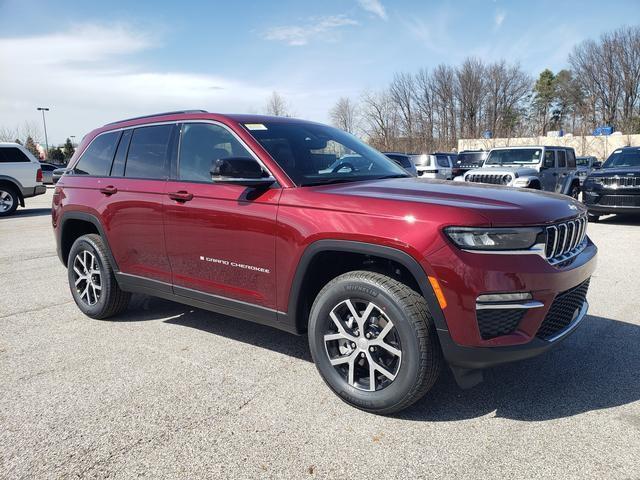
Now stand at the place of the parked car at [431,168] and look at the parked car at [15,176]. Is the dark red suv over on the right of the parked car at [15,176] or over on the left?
left

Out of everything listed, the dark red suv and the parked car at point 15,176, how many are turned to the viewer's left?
1

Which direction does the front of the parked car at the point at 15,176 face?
to the viewer's left

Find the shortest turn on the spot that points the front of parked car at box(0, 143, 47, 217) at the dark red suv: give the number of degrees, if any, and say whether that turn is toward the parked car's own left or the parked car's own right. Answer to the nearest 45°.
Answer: approximately 90° to the parked car's own left

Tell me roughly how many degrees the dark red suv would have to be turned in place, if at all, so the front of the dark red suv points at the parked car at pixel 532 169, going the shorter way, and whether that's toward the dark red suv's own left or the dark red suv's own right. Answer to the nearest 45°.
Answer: approximately 90° to the dark red suv's own left

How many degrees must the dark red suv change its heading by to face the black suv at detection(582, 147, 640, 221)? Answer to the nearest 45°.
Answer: approximately 90° to its left

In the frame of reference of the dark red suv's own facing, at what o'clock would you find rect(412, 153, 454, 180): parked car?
The parked car is roughly at 8 o'clock from the dark red suv.

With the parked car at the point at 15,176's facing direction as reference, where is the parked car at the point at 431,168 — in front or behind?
behind

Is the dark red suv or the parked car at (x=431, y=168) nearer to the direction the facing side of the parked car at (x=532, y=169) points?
the dark red suv

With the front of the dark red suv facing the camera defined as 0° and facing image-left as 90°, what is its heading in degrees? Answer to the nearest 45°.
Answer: approximately 315°

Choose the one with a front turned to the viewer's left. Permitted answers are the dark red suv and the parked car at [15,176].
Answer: the parked car

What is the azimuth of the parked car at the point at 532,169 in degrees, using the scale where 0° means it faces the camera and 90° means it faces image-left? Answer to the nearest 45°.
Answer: approximately 45°

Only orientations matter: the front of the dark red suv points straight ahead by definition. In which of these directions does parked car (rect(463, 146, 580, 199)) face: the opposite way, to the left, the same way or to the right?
to the right
